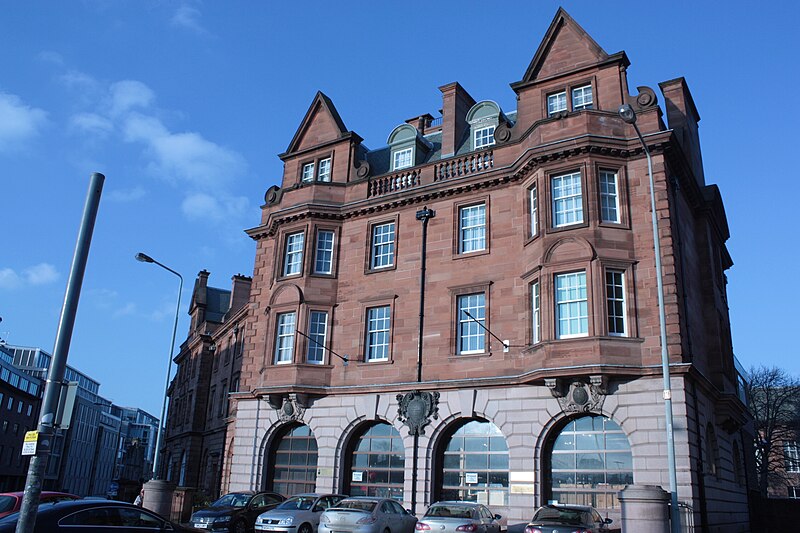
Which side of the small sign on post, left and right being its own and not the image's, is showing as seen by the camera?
front

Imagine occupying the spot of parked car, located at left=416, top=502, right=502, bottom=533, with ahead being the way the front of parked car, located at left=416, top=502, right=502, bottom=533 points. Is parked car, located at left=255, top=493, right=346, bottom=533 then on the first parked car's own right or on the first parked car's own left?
on the first parked car's own left

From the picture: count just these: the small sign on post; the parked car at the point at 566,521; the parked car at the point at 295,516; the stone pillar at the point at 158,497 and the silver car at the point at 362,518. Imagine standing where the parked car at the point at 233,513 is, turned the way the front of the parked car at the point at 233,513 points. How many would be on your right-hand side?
1

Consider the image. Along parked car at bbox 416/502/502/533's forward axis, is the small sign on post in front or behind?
behind

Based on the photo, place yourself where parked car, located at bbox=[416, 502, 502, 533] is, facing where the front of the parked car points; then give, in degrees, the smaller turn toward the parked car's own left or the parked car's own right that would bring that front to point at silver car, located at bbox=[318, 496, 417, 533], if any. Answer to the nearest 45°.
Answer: approximately 135° to the parked car's own left

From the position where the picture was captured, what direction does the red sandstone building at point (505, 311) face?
facing the viewer and to the left of the viewer

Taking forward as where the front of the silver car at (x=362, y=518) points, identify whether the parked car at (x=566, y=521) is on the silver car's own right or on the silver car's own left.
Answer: on the silver car's own right

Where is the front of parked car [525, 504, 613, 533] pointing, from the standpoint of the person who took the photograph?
facing away from the viewer and to the right of the viewer

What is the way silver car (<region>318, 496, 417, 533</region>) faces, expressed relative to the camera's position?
facing away from the viewer and to the right of the viewer

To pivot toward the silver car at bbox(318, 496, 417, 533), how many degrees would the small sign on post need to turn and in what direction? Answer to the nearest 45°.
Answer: approximately 135° to its left

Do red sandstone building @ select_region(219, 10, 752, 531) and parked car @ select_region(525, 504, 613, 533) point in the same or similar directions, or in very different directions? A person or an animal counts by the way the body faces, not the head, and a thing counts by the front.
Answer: very different directions
